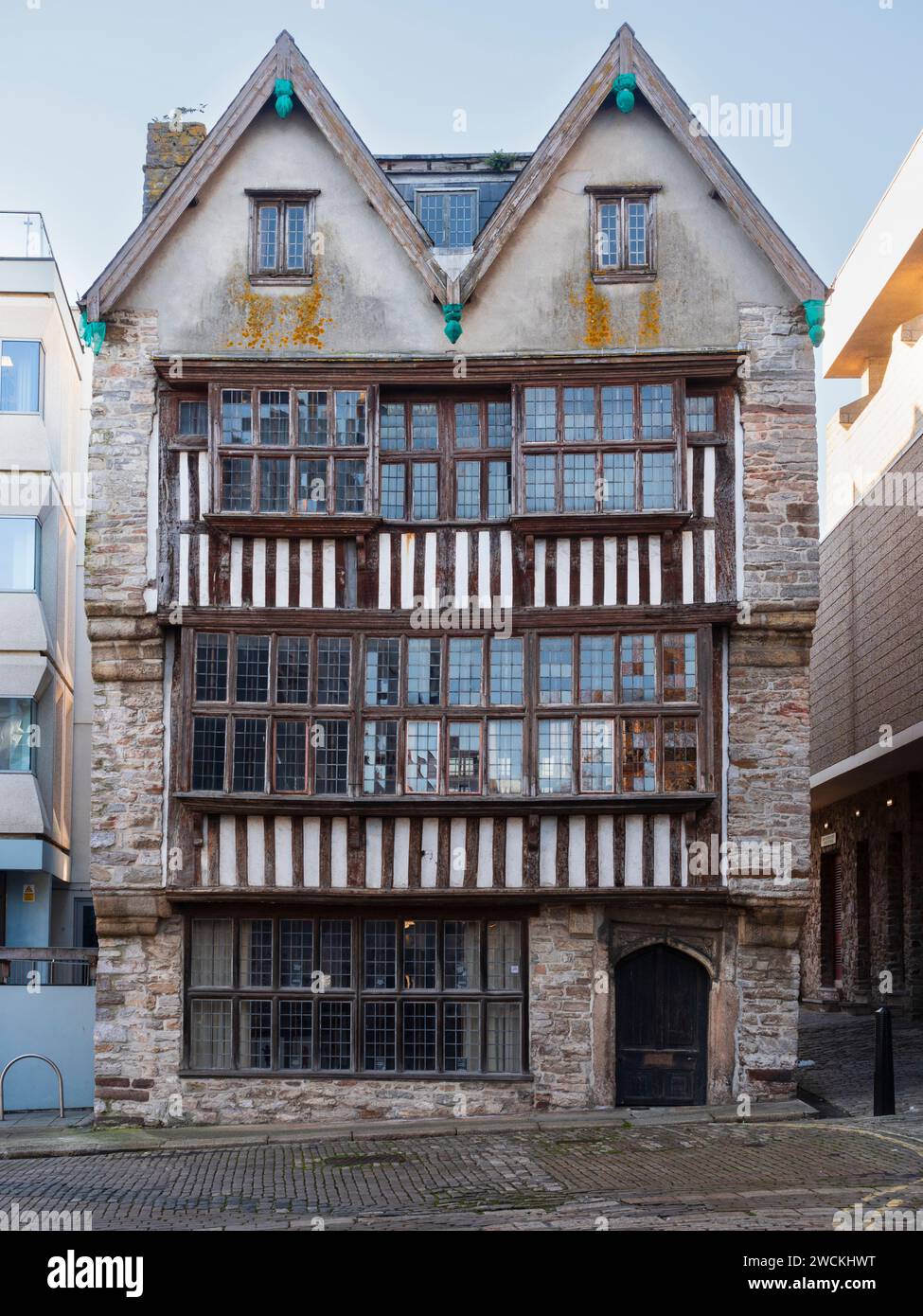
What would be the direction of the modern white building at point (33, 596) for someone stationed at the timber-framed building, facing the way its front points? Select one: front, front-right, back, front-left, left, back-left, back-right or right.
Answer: back-right

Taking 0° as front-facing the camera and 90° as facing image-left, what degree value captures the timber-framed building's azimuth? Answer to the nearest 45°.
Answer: approximately 0°
